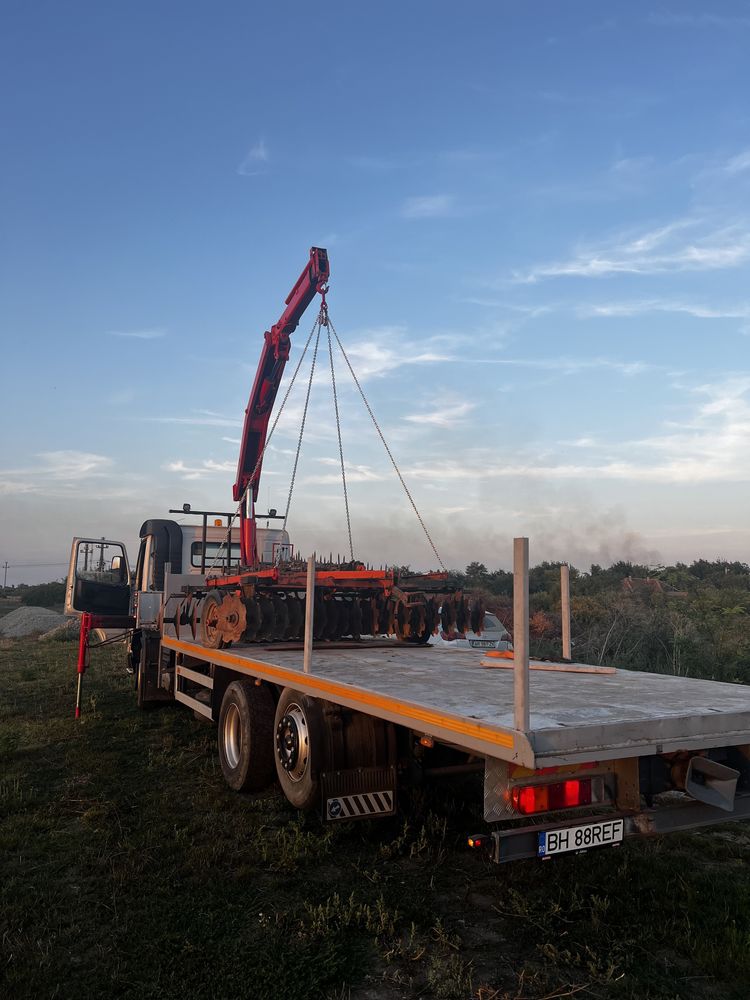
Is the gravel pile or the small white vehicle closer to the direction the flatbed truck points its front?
the gravel pile

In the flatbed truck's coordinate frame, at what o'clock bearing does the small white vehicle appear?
The small white vehicle is roughly at 2 o'clock from the flatbed truck.

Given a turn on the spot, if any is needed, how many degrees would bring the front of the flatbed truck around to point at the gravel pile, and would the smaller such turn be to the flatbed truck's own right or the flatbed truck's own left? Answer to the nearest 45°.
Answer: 0° — it already faces it

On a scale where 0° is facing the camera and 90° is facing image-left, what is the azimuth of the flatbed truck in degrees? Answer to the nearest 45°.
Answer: approximately 135°
